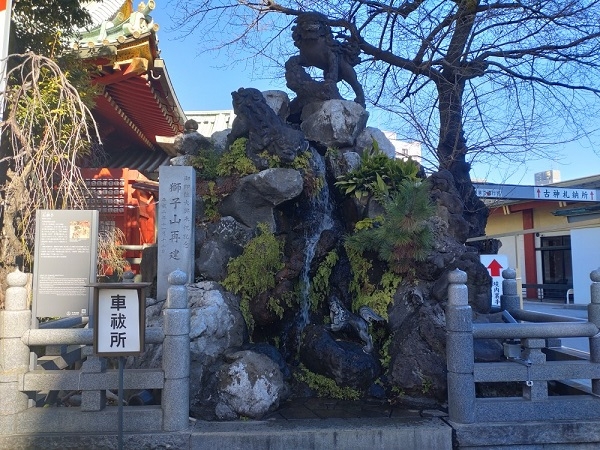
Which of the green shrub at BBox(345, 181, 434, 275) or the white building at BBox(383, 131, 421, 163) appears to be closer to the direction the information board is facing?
the green shrub

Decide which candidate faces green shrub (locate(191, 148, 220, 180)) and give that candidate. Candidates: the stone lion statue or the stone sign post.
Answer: the stone lion statue

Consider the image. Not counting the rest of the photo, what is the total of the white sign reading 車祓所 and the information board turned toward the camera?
2

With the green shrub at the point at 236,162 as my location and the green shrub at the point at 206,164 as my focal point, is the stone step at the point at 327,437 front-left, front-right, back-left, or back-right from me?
back-left

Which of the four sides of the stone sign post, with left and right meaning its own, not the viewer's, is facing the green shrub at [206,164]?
back

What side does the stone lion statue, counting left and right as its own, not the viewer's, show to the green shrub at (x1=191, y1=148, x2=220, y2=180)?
front

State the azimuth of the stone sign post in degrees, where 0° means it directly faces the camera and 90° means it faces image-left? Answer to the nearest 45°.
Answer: approximately 0°

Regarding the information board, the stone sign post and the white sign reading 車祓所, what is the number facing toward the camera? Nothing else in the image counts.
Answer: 3

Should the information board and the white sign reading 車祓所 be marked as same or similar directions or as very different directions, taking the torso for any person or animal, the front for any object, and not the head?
same or similar directions

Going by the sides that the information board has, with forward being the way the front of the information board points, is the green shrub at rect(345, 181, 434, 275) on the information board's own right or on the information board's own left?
on the information board's own left

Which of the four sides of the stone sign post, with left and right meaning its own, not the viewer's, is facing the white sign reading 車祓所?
front

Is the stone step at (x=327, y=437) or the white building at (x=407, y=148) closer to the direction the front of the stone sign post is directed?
the stone step

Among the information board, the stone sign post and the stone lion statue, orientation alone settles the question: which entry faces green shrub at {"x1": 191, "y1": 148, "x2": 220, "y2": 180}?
the stone lion statue

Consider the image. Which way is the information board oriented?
toward the camera
